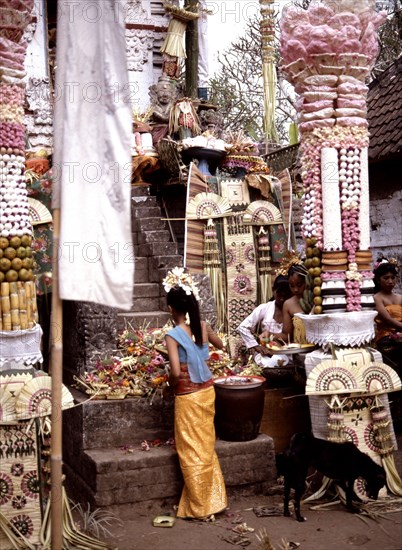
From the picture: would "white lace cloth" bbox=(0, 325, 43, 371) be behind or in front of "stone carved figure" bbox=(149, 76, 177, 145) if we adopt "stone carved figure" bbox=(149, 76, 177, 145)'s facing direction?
in front

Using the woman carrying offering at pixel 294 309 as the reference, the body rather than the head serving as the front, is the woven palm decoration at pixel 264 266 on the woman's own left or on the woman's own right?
on the woman's own right

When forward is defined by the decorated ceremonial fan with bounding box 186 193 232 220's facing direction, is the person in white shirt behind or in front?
in front

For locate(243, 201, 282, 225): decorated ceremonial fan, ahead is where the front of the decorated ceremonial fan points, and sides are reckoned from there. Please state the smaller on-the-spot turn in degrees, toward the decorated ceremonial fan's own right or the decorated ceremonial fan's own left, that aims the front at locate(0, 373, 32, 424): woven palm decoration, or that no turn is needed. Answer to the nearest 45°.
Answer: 0° — it already faces it

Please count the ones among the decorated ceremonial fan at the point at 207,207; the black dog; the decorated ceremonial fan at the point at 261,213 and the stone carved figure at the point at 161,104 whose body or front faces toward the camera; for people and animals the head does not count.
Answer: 3

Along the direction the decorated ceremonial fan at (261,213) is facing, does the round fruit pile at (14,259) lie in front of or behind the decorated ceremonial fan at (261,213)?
in front
